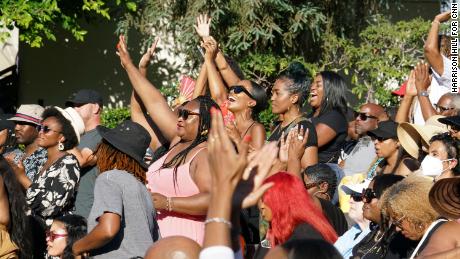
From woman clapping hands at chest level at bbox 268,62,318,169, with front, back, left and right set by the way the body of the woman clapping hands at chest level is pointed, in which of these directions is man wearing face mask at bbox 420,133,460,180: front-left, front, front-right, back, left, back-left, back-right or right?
back-left

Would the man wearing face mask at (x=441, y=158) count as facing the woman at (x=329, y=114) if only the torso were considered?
no

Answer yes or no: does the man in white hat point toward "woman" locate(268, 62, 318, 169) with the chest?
no

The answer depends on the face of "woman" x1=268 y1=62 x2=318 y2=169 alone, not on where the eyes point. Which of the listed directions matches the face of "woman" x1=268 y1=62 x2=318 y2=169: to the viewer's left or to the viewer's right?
to the viewer's left

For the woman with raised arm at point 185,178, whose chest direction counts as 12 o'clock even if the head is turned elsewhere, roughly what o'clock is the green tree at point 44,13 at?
The green tree is roughly at 4 o'clock from the woman with raised arm.

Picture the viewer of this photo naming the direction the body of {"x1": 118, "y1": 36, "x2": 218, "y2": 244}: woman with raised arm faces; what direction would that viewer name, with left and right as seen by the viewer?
facing the viewer and to the left of the viewer

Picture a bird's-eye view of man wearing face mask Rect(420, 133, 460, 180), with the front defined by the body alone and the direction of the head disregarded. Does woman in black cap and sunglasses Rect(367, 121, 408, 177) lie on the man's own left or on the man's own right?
on the man's own right

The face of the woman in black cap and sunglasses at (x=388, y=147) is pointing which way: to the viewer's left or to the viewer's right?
to the viewer's left

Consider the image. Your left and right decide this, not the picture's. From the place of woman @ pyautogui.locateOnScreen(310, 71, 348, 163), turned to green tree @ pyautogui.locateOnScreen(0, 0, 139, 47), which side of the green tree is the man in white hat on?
left

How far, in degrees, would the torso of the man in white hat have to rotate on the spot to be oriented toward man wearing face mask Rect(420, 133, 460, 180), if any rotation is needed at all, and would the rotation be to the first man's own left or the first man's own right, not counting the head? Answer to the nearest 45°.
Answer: approximately 90° to the first man's own left
